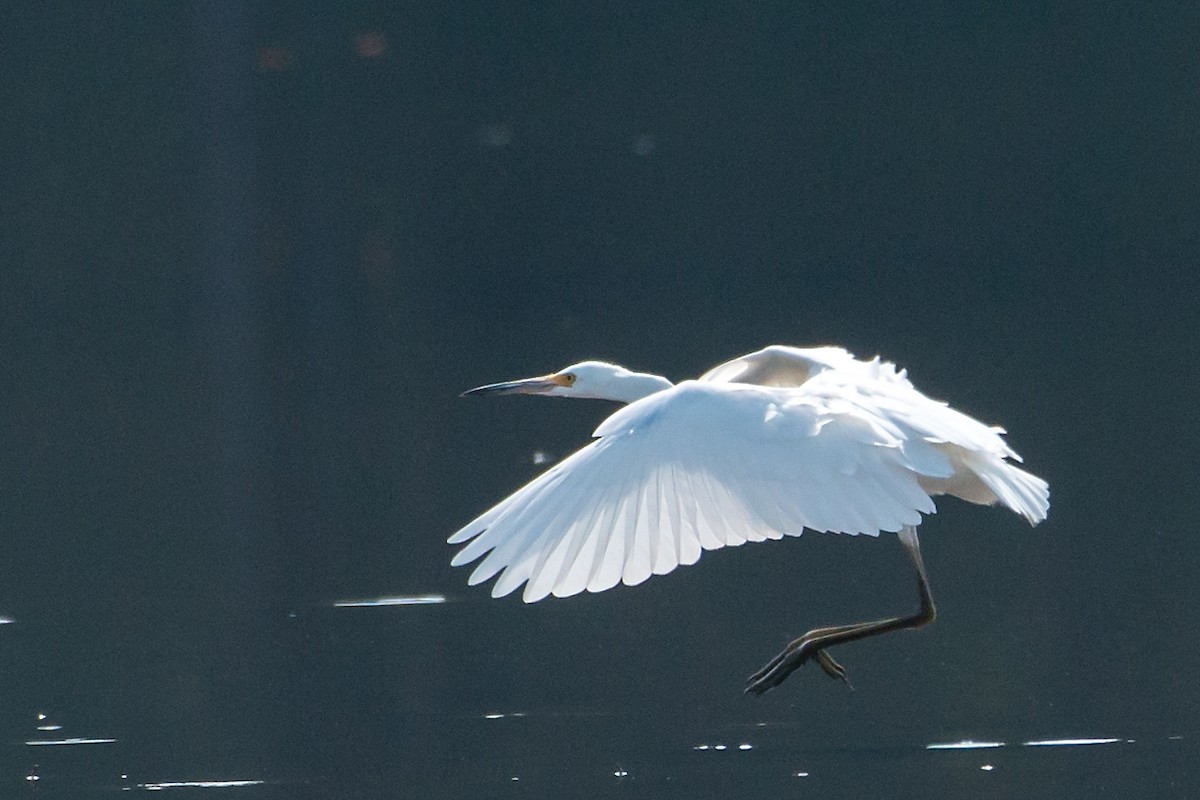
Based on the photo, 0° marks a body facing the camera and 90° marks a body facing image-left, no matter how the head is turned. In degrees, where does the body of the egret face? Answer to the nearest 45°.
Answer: approximately 90°
